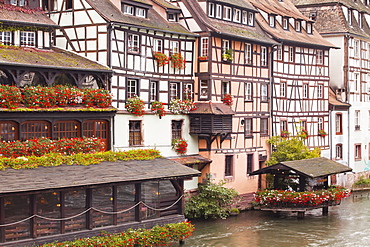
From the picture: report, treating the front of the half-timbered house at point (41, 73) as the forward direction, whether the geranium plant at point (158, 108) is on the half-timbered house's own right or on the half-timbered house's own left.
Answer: on the half-timbered house's own left

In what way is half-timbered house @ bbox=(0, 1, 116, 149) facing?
toward the camera

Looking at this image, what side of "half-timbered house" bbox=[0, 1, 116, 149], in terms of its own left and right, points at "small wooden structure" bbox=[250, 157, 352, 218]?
left

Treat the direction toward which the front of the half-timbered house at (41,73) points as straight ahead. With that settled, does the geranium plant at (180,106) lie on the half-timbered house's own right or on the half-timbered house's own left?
on the half-timbered house's own left
